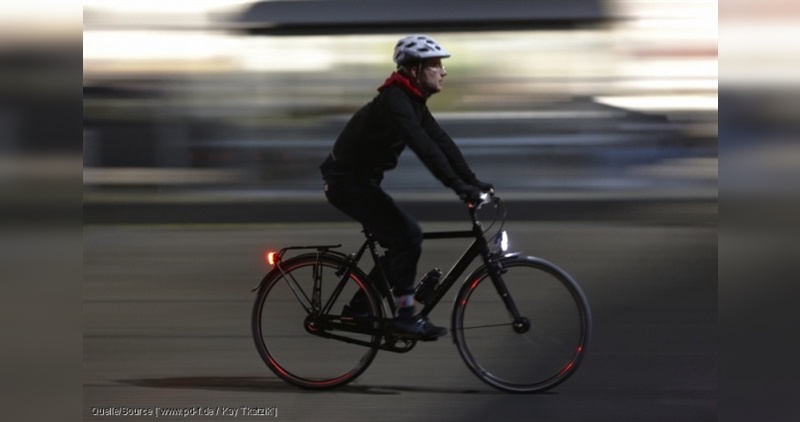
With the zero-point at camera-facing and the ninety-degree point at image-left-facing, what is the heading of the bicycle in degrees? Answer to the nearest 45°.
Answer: approximately 270°

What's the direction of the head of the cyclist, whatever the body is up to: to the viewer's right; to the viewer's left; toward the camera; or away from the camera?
to the viewer's right

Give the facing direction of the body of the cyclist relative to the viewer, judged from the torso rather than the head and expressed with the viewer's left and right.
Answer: facing to the right of the viewer
